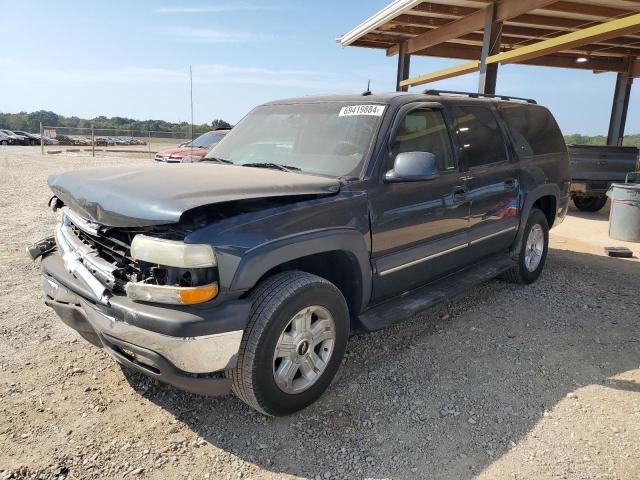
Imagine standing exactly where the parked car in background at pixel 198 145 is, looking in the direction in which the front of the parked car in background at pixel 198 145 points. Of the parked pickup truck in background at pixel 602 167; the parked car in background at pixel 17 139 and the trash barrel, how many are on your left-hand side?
2

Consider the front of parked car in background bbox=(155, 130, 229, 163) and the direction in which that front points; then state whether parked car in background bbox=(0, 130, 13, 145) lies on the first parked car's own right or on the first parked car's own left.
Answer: on the first parked car's own right

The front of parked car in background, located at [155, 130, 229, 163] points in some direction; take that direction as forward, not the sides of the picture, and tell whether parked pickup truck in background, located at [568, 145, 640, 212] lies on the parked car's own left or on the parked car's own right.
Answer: on the parked car's own left

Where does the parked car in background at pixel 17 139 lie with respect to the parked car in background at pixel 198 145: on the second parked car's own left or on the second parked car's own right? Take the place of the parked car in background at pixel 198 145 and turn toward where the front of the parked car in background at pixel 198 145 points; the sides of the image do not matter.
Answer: on the second parked car's own right

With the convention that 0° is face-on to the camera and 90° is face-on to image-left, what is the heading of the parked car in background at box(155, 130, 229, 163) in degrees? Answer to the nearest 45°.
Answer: approximately 45°

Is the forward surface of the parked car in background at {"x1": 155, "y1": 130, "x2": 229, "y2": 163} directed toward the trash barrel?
no

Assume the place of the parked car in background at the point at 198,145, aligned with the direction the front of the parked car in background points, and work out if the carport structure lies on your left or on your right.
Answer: on your left
